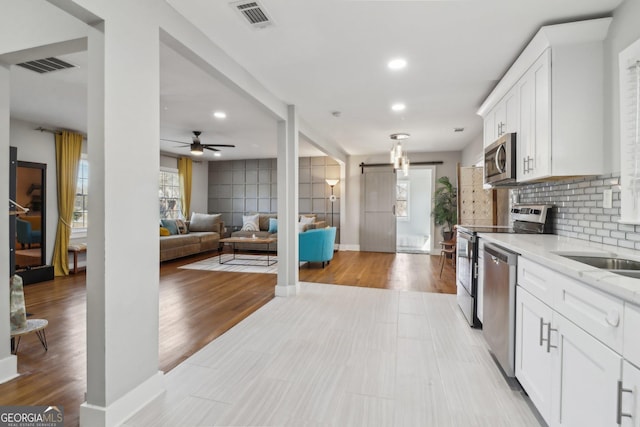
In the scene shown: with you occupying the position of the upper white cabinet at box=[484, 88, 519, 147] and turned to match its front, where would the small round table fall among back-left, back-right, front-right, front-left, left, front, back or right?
front-left

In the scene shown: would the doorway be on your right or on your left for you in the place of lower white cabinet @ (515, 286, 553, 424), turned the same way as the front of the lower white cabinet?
on your right

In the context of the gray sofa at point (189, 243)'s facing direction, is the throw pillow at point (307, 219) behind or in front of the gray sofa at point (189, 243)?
in front

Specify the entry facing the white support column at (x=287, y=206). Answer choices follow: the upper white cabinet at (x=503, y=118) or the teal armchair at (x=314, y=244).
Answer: the upper white cabinet

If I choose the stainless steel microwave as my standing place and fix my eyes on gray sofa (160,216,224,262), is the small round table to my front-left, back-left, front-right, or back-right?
front-left

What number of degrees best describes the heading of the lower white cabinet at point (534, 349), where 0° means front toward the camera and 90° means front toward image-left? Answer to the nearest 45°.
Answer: approximately 45°

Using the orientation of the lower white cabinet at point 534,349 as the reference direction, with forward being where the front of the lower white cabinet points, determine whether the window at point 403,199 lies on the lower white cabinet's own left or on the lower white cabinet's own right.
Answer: on the lower white cabinet's own right

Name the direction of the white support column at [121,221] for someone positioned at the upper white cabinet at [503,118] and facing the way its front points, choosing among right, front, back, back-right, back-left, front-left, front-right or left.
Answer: front-left

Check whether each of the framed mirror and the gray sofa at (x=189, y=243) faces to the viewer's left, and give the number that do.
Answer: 0

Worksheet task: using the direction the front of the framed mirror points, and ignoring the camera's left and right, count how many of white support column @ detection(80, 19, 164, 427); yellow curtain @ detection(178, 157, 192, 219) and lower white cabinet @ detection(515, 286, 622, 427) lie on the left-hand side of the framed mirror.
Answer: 1

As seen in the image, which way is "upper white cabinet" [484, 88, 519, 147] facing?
to the viewer's left

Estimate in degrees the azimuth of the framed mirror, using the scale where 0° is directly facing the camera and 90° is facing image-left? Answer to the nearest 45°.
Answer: approximately 315°

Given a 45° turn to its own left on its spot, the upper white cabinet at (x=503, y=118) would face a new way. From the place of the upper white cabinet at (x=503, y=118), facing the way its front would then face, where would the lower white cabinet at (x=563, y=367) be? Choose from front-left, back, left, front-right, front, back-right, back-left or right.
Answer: front-left

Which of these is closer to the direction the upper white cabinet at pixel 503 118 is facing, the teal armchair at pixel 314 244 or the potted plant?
the teal armchair

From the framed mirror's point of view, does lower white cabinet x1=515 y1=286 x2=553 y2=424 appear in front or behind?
in front

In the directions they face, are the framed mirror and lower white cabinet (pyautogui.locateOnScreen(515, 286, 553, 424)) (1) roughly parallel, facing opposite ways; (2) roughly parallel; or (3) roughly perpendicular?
roughly parallel, facing opposite ways
